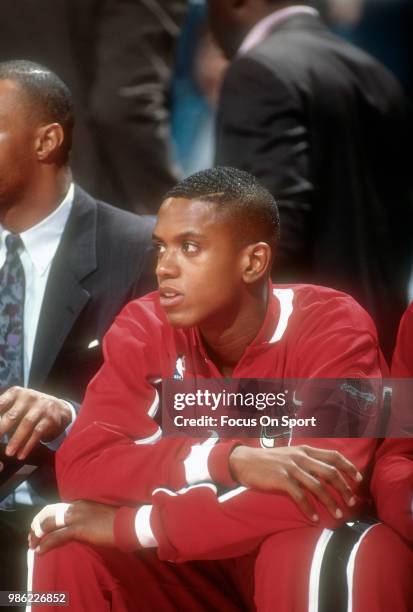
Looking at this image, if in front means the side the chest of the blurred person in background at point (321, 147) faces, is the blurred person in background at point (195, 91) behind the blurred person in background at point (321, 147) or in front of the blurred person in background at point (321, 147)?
in front

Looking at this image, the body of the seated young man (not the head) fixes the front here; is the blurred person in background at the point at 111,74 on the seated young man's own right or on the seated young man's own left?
on the seated young man's own right

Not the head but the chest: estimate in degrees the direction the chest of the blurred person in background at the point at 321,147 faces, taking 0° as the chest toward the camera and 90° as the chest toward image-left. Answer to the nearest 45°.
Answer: approximately 135°

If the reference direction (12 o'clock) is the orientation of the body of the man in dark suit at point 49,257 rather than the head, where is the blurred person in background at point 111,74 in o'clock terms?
The blurred person in background is roughly at 5 o'clock from the man in dark suit.

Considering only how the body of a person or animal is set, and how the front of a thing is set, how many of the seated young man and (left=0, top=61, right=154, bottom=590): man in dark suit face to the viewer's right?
0

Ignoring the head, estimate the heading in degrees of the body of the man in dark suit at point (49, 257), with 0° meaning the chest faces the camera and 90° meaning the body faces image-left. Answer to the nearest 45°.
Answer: approximately 45°

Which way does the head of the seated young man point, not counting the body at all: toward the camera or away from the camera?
toward the camera

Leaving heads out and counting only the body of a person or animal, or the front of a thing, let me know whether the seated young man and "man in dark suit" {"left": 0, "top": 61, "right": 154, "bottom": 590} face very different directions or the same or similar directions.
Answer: same or similar directions

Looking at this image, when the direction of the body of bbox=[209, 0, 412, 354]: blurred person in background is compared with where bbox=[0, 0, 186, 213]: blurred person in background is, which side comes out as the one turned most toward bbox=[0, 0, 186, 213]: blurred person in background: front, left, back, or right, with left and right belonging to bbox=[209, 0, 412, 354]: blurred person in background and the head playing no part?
front

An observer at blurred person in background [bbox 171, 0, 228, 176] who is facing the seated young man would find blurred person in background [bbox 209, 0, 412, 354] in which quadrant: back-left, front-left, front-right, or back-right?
front-left

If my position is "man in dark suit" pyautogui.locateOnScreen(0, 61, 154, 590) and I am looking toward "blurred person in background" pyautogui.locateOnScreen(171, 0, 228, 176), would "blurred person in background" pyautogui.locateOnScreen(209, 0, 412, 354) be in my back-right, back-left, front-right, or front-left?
front-right

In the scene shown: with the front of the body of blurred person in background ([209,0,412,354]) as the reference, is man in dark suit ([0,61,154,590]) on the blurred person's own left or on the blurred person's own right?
on the blurred person's own left

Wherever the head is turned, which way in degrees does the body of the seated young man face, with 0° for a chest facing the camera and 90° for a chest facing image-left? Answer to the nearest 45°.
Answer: approximately 45°

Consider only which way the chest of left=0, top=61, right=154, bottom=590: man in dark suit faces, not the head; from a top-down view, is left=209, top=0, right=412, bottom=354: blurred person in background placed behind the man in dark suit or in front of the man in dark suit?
behind
